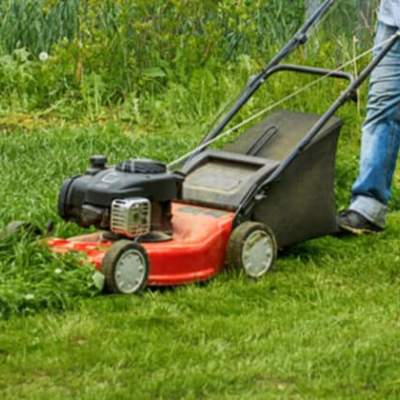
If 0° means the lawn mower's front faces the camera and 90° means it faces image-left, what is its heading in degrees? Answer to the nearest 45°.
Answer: approximately 45°
